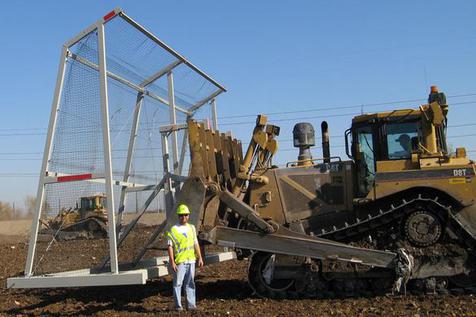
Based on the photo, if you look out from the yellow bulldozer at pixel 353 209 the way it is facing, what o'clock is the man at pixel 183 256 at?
The man is roughly at 11 o'clock from the yellow bulldozer.

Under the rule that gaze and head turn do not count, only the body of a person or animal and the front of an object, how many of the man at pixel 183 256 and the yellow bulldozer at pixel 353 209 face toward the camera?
1

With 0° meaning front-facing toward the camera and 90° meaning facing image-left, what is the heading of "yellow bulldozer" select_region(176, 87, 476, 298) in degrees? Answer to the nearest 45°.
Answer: approximately 90°

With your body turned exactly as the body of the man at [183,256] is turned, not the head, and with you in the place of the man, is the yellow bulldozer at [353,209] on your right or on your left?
on your left

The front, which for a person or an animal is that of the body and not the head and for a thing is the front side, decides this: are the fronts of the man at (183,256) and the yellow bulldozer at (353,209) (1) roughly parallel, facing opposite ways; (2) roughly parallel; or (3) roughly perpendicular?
roughly perpendicular

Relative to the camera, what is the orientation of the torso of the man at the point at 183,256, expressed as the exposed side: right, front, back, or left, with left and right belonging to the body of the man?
front
